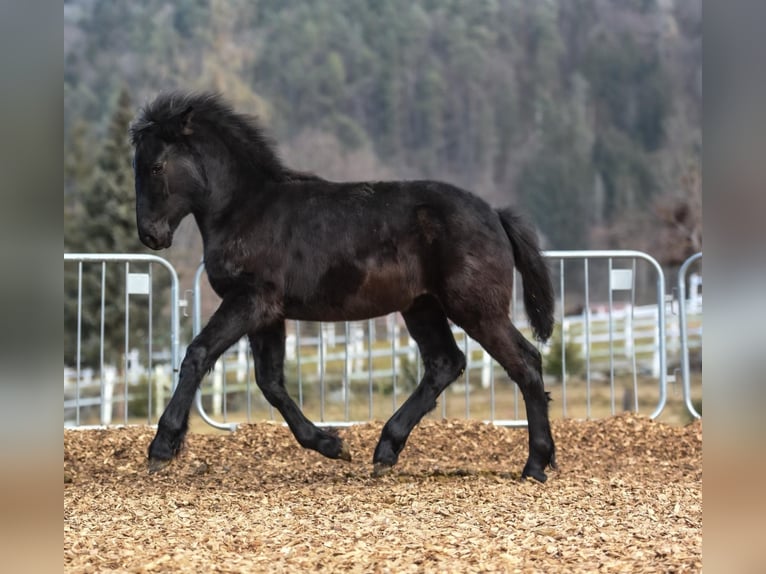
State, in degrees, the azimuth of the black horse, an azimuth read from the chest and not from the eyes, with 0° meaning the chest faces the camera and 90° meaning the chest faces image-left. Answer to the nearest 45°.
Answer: approximately 90°

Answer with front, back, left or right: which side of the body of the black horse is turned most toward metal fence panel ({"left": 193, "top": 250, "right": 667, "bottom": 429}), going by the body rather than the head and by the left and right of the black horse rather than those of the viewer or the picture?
right

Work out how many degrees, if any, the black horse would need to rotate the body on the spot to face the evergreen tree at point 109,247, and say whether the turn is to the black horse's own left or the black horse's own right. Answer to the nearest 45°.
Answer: approximately 90° to the black horse's own right

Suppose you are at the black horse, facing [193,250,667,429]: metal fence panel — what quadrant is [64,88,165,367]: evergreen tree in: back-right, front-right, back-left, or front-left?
front-left

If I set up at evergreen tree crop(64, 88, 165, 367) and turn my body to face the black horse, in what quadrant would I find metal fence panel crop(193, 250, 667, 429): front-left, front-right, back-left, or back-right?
front-left

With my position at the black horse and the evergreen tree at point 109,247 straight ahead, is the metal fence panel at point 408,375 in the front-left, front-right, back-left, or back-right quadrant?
front-right
